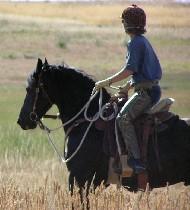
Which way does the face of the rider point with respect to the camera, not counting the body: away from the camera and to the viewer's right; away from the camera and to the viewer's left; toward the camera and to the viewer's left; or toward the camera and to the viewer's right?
away from the camera and to the viewer's left

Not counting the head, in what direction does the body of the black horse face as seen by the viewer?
to the viewer's left
